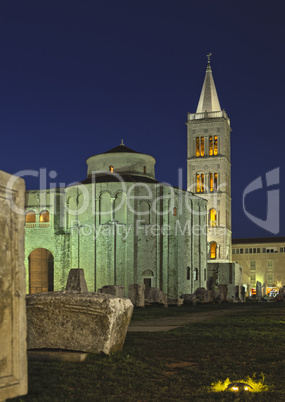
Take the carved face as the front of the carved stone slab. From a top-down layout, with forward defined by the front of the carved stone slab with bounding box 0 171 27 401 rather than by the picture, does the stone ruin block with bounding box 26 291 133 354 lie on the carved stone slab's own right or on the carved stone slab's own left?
on the carved stone slab's own left

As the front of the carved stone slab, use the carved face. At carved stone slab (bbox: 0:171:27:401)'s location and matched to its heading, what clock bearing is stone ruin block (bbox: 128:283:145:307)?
The stone ruin block is roughly at 8 o'clock from the carved stone slab.

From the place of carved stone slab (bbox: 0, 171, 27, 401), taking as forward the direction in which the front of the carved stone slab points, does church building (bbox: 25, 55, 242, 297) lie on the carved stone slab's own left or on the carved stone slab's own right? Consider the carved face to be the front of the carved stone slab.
on the carved stone slab's own left

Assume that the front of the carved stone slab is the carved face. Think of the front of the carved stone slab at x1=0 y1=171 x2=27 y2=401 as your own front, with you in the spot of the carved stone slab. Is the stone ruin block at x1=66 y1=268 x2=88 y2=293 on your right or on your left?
on your left

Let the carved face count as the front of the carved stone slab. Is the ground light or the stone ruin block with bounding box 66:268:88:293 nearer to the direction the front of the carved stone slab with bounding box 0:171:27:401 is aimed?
the ground light

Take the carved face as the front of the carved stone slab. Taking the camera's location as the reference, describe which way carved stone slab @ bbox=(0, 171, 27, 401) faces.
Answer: facing the viewer and to the right of the viewer

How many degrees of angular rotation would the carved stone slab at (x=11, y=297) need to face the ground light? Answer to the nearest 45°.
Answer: approximately 45° to its left
